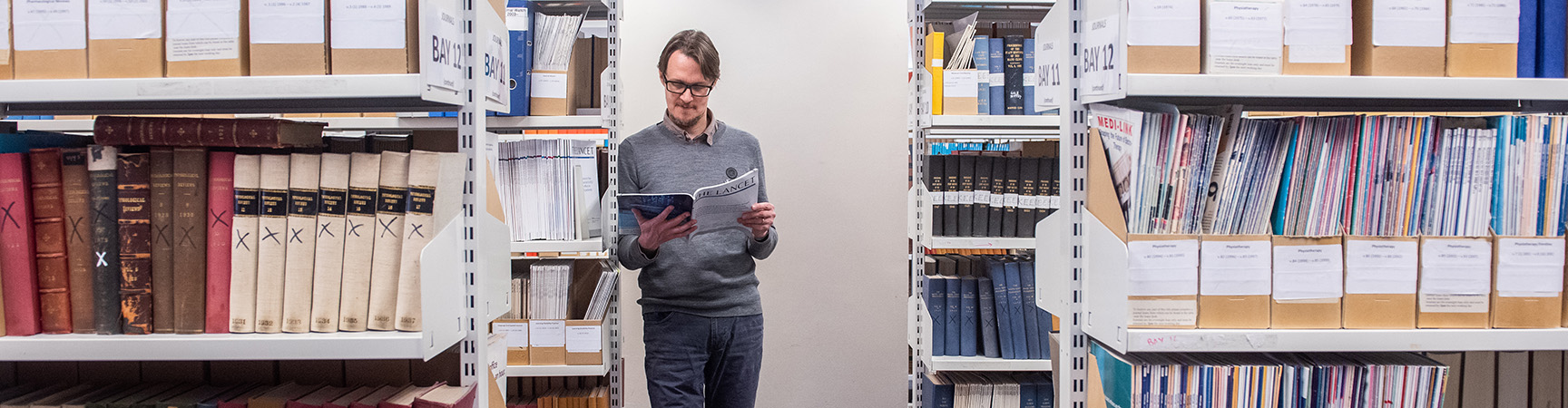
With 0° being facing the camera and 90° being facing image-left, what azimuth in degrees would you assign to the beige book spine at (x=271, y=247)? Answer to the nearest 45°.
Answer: approximately 0°

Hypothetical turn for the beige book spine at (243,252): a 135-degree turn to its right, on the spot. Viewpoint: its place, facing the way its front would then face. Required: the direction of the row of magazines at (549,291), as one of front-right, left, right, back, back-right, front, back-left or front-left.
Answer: right

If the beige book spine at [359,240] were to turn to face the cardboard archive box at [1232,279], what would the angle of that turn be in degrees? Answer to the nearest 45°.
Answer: approximately 45° to its left

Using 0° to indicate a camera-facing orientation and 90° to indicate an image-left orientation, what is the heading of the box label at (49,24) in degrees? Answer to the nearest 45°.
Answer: approximately 0°

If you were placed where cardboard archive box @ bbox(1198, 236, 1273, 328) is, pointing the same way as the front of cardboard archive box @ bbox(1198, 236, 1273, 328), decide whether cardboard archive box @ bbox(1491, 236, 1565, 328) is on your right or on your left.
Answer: on your left
